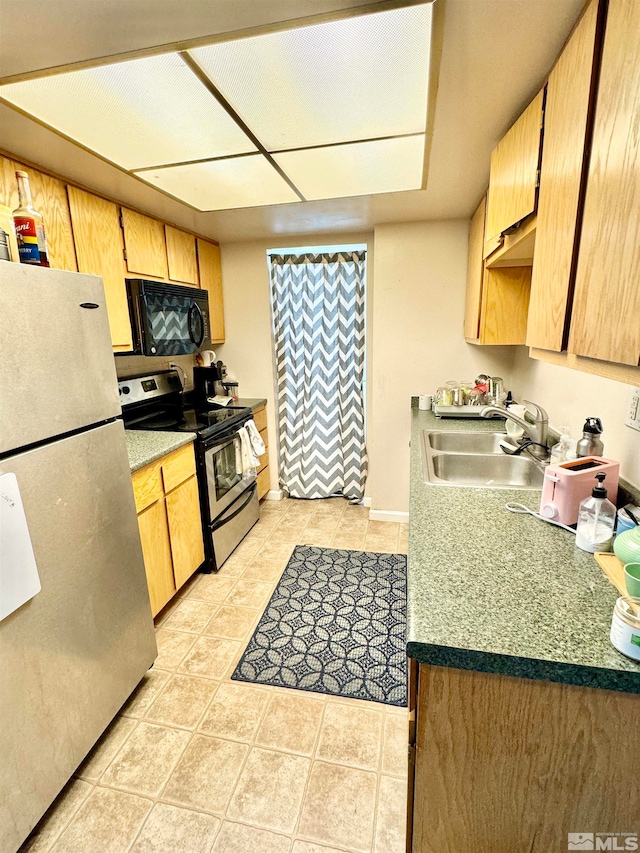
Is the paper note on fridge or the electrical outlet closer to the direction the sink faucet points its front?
the paper note on fridge

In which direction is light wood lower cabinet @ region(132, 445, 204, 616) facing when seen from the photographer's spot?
facing the viewer and to the right of the viewer

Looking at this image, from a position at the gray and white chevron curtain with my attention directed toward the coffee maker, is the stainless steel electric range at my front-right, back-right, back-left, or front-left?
front-left

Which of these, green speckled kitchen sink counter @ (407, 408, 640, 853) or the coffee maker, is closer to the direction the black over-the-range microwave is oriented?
the green speckled kitchen sink counter

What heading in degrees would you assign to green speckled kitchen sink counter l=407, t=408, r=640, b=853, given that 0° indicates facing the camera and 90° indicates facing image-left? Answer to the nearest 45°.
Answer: approximately 90°

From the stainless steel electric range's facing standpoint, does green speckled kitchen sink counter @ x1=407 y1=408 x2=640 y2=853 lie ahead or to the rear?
ahead

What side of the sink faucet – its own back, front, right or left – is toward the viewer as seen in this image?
left

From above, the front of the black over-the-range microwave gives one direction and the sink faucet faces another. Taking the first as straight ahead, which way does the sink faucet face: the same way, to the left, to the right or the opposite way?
the opposite way

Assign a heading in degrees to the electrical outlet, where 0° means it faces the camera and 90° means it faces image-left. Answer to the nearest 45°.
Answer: approximately 45°

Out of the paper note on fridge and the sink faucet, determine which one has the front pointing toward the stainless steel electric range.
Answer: the sink faucet

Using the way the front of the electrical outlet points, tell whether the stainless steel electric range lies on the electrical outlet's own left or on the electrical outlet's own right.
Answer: on the electrical outlet's own right

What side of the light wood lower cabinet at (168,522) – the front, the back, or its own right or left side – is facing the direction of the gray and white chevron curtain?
left

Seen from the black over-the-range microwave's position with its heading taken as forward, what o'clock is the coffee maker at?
The coffee maker is roughly at 8 o'clock from the black over-the-range microwave.
